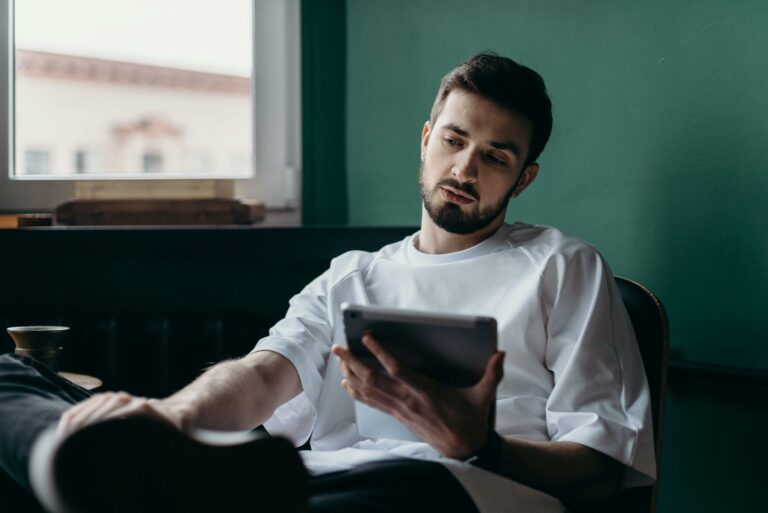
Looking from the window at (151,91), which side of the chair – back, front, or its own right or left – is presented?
right

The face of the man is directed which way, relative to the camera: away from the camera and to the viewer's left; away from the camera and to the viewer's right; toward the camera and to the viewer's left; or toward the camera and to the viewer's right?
toward the camera and to the viewer's left

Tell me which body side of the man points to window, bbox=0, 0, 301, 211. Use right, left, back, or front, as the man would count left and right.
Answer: right

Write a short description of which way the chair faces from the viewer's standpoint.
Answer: facing the viewer and to the left of the viewer
